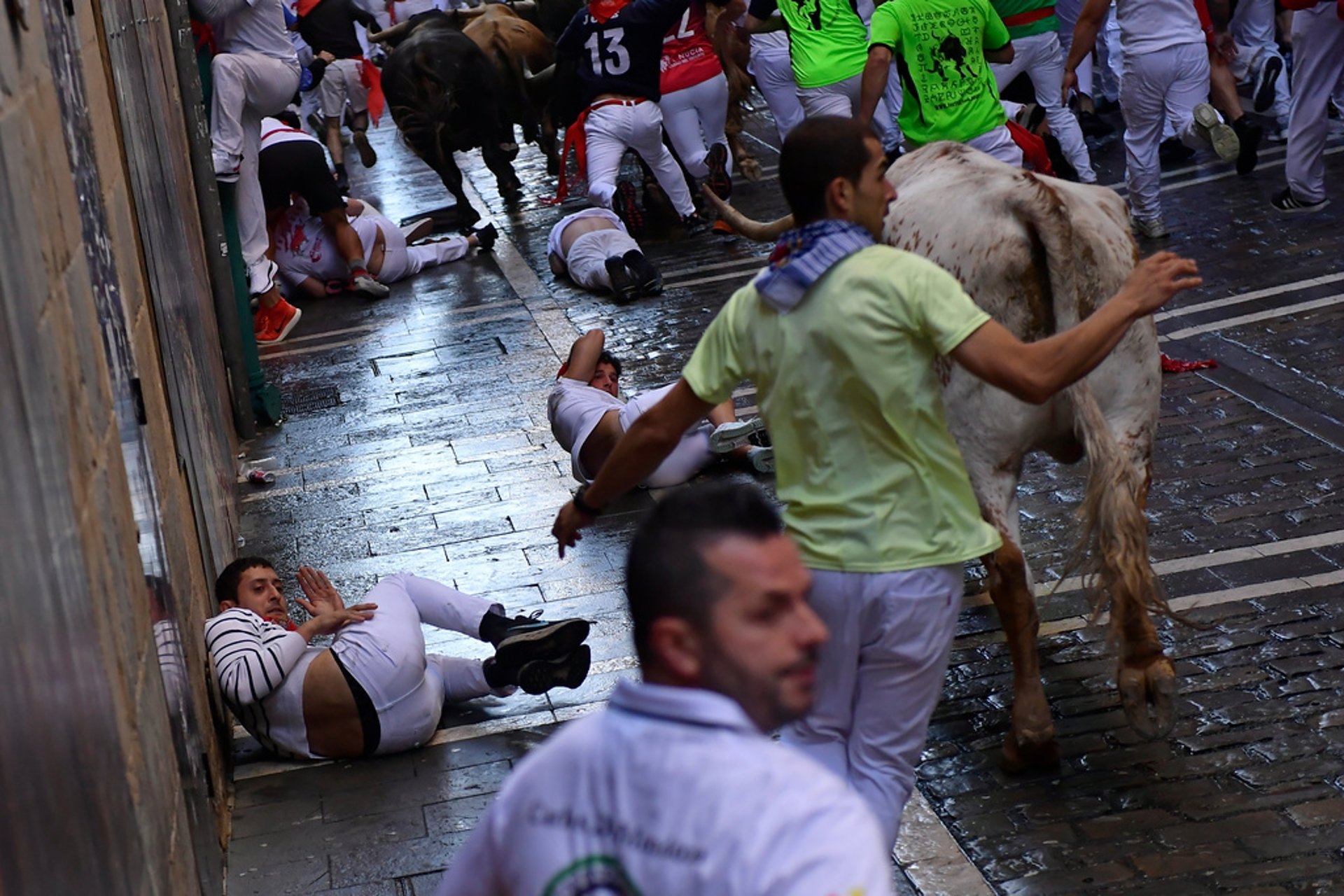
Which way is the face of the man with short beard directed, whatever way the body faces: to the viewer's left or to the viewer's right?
to the viewer's right

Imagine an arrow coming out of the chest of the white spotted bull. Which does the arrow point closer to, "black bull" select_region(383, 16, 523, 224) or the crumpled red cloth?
the black bull

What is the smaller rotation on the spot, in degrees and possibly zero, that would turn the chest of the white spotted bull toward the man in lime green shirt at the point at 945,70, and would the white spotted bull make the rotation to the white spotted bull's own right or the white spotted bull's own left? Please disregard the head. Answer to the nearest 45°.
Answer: approximately 45° to the white spotted bull's own right

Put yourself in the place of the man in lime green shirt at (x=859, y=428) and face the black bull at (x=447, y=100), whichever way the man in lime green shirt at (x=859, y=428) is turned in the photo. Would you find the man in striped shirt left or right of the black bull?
left

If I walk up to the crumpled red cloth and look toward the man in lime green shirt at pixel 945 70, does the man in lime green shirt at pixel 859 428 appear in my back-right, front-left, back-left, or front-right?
back-left

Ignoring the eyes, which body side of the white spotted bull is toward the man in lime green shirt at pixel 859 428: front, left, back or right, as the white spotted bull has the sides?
left

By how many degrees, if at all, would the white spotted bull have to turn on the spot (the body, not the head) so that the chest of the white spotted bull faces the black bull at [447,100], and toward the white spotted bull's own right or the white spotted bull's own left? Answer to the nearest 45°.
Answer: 0° — it already faces it

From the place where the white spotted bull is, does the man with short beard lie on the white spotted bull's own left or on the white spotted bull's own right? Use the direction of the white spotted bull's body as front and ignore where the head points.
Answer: on the white spotted bull's own left

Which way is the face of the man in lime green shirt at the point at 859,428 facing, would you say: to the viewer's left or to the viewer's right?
to the viewer's right

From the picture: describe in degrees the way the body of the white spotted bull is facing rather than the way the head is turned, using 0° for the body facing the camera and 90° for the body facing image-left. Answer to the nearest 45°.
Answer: approximately 135°

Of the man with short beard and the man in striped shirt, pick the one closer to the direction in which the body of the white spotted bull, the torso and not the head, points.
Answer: the man in striped shirt

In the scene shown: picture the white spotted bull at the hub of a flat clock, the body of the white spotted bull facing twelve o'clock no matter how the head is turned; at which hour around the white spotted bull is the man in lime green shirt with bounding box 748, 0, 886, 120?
The man in lime green shirt is roughly at 1 o'clock from the white spotted bull.

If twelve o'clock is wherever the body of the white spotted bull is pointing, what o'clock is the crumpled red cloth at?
The crumpled red cloth is roughly at 2 o'clock from the white spotted bull.
